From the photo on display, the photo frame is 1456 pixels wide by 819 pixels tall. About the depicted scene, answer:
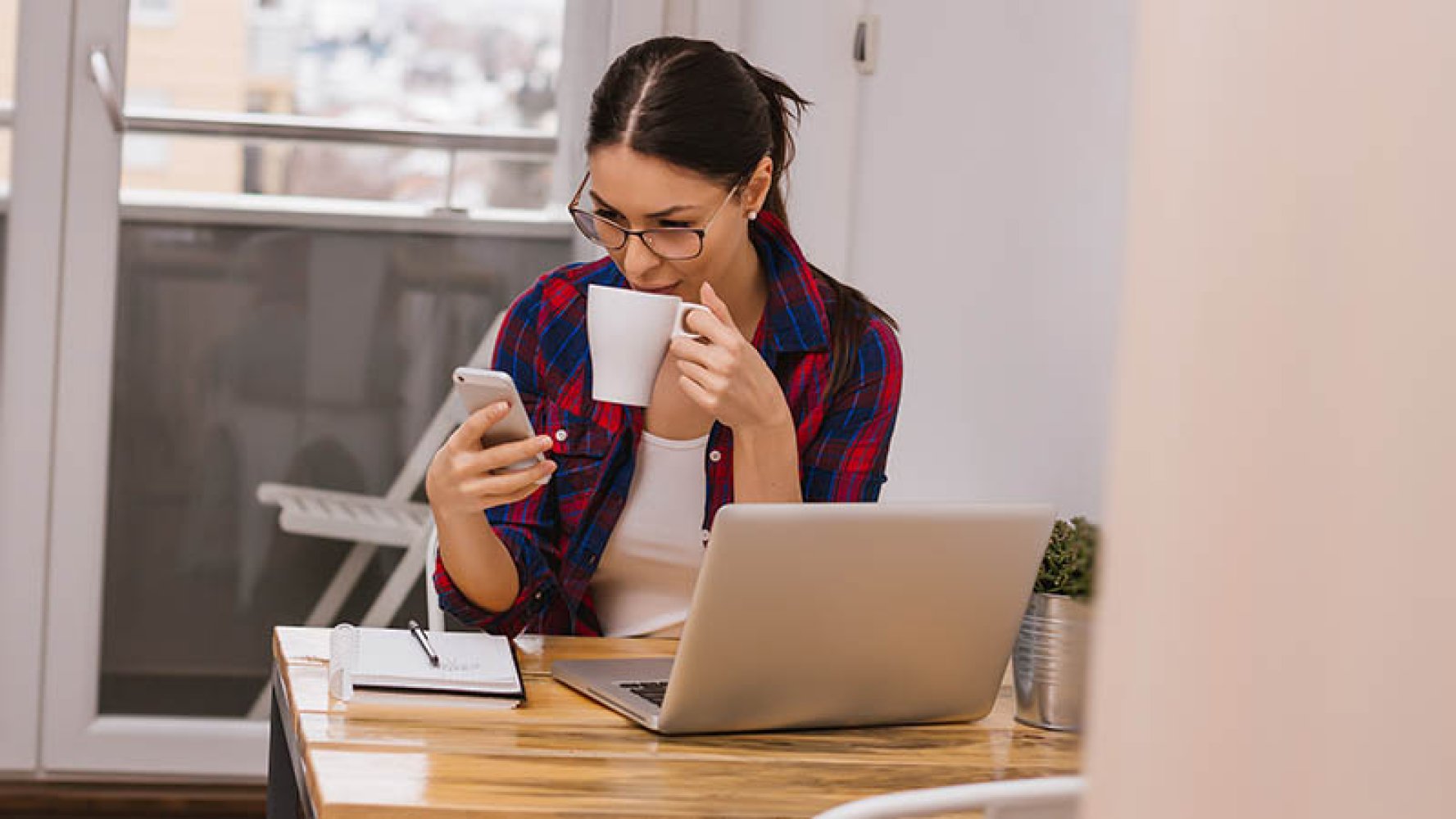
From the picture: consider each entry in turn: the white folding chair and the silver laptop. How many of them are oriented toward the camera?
0

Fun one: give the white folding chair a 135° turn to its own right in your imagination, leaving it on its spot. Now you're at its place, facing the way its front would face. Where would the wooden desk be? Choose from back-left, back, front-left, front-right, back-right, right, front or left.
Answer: back-right

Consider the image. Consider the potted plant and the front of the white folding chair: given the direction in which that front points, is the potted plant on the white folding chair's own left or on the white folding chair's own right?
on the white folding chair's own left

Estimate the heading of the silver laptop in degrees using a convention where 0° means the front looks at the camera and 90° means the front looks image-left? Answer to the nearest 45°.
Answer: approximately 135°

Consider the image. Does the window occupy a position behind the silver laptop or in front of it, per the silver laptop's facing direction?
in front

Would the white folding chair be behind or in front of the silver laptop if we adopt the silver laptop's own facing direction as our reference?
in front

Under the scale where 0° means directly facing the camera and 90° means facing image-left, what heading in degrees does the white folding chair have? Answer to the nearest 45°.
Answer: approximately 90°

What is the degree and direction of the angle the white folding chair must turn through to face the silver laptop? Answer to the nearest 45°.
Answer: approximately 90° to its left

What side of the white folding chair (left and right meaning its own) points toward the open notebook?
left
